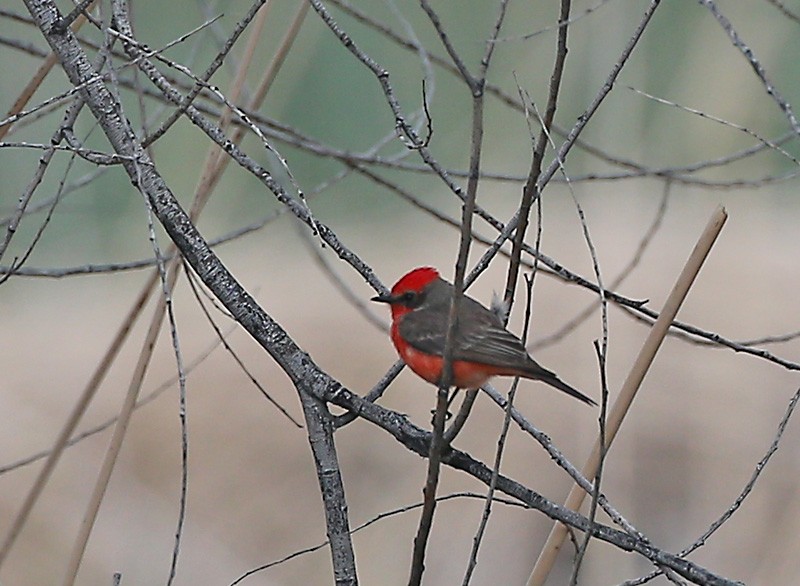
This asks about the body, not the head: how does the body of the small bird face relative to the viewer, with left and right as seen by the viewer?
facing to the left of the viewer
